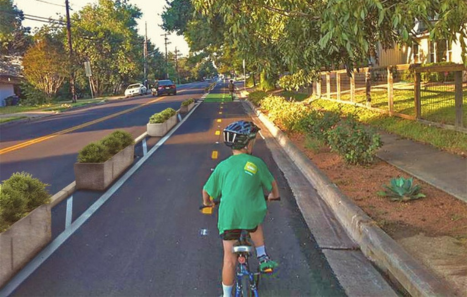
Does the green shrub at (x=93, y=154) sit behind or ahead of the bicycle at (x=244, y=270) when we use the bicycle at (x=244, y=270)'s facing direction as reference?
ahead

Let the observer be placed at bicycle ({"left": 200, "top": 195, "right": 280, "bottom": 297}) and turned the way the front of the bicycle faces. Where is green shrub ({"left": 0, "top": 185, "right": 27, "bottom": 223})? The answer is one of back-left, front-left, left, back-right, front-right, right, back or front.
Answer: front-left

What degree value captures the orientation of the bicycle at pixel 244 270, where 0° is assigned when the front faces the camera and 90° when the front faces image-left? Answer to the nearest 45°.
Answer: approximately 180°

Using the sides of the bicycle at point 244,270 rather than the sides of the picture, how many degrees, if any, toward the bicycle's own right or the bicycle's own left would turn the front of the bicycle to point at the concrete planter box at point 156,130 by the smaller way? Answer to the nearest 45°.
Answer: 0° — it already faces it

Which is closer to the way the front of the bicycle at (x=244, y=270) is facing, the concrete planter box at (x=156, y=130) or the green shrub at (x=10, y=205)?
the concrete planter box

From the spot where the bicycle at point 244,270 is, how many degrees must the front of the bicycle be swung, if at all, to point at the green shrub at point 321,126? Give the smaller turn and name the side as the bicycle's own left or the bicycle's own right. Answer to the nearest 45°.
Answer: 0° — it already faces it
